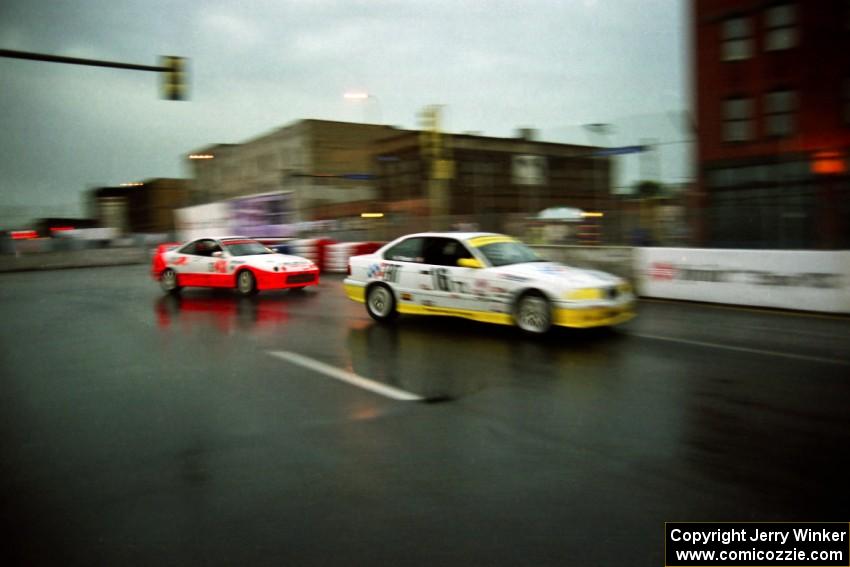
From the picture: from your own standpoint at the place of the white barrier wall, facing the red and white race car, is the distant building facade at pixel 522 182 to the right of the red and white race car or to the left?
right

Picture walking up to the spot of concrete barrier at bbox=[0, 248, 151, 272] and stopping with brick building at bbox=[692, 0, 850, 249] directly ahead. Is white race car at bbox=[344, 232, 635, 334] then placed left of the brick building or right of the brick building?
right

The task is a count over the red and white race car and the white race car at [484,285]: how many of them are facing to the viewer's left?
0

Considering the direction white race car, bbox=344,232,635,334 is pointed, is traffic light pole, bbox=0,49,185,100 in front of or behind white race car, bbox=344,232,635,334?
behind

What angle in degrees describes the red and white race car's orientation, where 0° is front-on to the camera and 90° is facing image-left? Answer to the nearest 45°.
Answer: approximately 315°

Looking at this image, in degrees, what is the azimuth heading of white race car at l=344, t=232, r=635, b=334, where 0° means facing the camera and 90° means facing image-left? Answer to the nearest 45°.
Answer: approximately 315°

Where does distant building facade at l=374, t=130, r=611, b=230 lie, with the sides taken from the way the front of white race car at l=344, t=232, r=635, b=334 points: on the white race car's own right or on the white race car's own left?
on the white race car's own left

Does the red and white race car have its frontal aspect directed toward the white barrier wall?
yes
